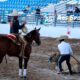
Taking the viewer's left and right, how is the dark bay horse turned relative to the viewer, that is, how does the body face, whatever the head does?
facing to the right of the viewer
